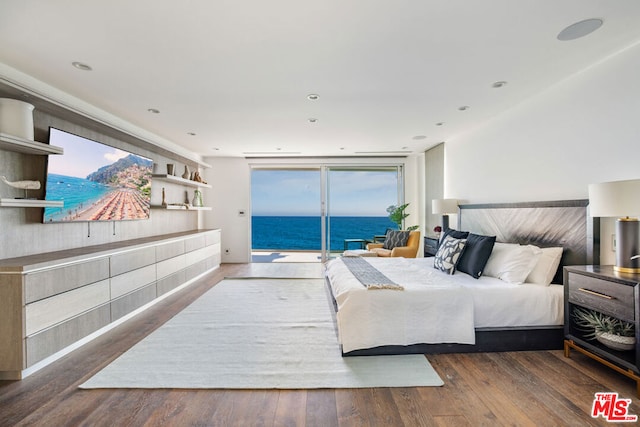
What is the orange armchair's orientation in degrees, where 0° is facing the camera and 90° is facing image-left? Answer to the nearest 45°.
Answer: approximately 90°

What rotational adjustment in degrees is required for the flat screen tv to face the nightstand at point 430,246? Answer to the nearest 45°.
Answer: approximately 45° to its left

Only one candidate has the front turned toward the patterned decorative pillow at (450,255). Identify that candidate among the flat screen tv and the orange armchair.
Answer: the flat screen tv

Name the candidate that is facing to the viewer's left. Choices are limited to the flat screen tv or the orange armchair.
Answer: the orange armchair

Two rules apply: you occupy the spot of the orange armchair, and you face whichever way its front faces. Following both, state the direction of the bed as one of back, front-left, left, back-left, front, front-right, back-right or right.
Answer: left

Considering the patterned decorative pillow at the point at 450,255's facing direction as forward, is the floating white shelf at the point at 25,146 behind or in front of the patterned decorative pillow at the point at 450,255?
in front

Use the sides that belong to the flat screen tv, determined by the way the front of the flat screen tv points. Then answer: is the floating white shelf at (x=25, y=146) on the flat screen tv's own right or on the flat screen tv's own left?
on the flat screen tv's own right

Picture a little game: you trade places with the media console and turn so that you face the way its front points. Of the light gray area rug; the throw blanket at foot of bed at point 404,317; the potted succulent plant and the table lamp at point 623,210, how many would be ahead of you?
4

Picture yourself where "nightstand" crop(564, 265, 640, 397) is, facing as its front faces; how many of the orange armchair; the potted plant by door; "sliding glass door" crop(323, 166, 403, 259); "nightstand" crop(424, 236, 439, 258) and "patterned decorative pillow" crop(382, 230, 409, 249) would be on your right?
5

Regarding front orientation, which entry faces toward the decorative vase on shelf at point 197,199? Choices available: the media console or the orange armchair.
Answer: the orange armchair

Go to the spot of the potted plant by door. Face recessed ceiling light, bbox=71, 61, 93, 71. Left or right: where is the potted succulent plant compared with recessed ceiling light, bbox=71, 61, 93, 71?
left

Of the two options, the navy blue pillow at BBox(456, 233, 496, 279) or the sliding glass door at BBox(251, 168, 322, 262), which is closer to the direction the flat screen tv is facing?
the navy blue pillow

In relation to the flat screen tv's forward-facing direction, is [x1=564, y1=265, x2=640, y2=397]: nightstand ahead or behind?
ahead

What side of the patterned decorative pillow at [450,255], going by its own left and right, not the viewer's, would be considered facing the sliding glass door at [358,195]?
right

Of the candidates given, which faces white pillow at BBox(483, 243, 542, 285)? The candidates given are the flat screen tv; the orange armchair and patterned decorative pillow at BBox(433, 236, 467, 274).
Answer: the flat screen tv
